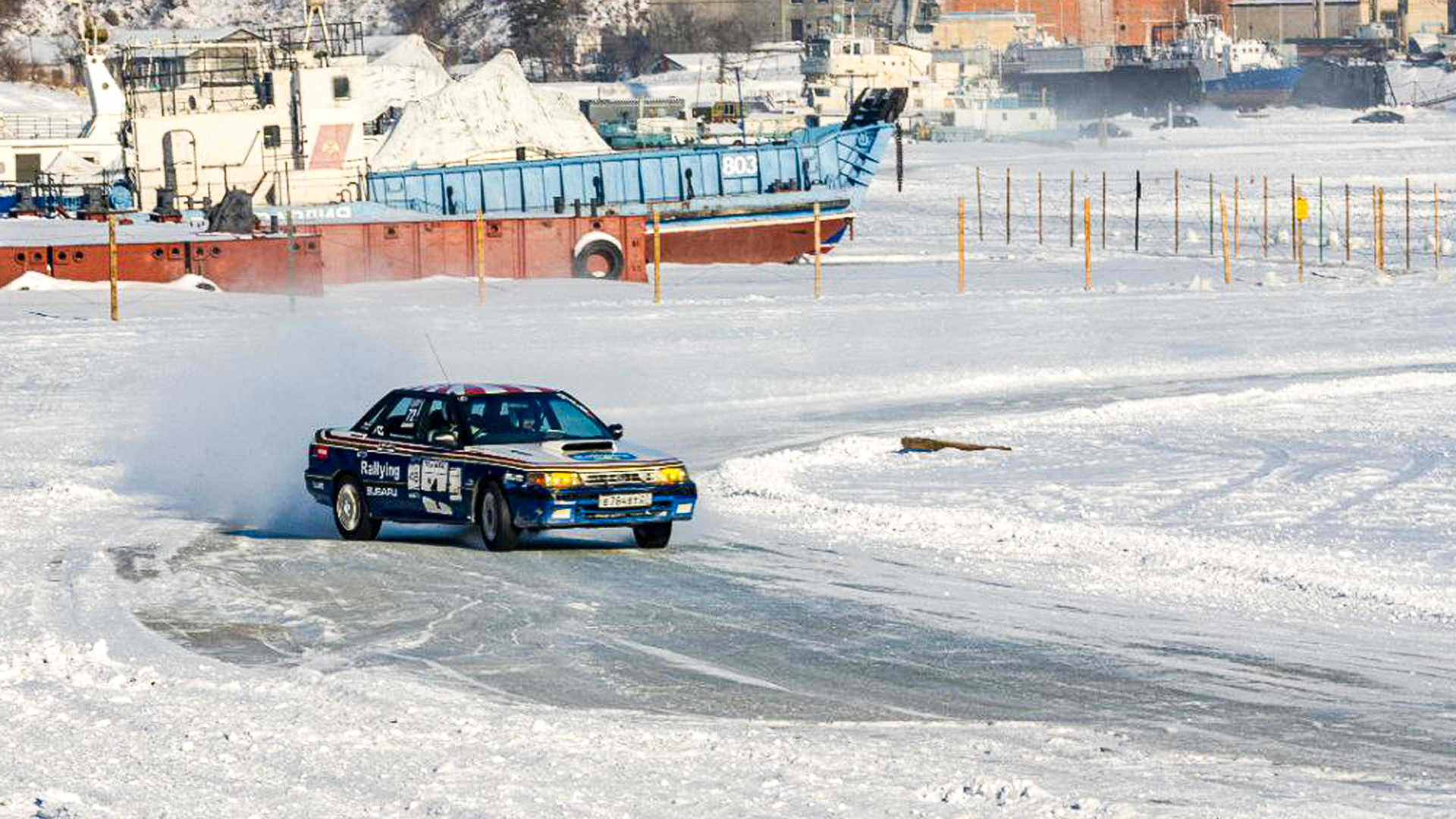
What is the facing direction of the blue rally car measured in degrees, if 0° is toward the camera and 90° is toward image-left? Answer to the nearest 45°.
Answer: approximately 315°

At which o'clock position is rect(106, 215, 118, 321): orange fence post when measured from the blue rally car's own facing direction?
The orange fence post is roughly at 7 o'clock from the blue rally car.

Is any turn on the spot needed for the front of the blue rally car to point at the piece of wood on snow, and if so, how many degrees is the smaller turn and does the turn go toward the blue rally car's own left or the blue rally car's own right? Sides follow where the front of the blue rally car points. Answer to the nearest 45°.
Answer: approximately 90° to the blue rally car's own left
